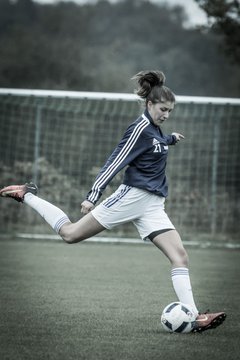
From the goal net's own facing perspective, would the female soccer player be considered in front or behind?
in front

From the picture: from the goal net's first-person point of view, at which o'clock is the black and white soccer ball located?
The black and white soccer ball is roughly at 12 o'clock from the goal net.

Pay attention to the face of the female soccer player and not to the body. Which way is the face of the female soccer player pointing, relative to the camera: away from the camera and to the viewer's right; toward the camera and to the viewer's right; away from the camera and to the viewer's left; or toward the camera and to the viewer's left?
toward the camera and to the viewer's right

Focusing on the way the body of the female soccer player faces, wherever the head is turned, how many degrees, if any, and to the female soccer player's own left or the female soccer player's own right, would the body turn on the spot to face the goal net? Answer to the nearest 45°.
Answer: approximately 135° to the female soccer player's own left

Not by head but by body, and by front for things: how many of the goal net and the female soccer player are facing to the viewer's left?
0
